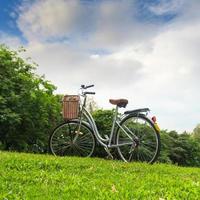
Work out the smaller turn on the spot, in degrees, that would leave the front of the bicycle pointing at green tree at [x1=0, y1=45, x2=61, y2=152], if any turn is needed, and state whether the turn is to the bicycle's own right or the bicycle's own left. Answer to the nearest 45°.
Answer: approximately 45° to the bicycle's own right

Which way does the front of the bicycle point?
to the viewer's left
